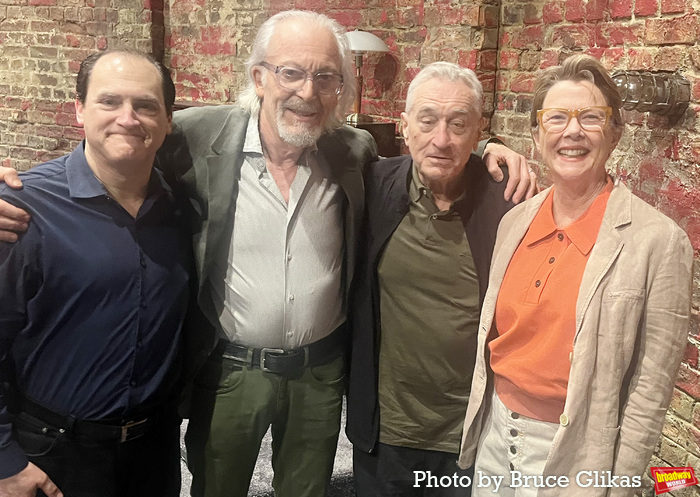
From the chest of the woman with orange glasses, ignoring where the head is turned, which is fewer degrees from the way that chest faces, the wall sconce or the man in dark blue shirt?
the man in dark blue shirt

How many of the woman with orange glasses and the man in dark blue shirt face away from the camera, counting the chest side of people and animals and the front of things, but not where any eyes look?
0

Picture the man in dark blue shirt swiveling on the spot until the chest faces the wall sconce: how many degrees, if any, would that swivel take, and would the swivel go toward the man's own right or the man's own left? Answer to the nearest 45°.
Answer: approximately 45° to the man's own left

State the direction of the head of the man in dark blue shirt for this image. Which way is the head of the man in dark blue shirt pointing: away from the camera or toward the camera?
toward the camera

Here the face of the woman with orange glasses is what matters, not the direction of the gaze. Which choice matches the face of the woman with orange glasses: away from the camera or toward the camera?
toward the camera

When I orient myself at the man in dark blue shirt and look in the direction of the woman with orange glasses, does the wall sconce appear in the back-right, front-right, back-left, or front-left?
front-left

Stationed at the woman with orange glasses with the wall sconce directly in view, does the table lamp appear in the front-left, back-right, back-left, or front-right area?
front-left

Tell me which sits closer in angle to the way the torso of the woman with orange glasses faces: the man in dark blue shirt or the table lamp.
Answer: the man in dark blue shirt

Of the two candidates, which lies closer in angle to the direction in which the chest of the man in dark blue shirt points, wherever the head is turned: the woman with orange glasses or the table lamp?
the woman with orange glasses

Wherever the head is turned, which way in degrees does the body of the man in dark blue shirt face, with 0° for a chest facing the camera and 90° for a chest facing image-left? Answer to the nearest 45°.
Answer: approximately 315°

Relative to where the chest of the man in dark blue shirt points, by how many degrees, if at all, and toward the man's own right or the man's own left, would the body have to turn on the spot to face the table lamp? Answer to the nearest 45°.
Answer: approximately 90° to the man's own left
